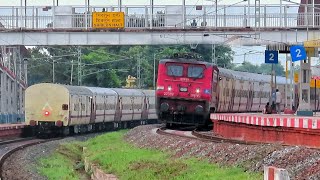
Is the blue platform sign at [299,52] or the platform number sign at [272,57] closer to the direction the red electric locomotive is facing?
the blue platform sign

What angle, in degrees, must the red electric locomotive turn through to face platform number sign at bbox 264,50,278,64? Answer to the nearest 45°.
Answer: approximately 135° to its left

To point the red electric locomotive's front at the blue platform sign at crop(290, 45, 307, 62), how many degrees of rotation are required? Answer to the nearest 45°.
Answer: approximately 90° to its left

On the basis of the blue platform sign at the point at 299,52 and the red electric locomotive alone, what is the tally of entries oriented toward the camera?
2

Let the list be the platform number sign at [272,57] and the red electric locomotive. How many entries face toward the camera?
2

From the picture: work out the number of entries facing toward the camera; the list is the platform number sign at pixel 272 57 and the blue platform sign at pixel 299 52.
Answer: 2

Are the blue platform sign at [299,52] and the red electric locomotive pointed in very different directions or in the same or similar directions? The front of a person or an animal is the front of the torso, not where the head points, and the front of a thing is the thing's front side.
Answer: same or similar directions

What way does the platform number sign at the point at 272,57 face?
toward the camera

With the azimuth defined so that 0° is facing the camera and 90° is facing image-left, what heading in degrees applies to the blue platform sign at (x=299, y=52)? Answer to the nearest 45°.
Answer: approximately 0°

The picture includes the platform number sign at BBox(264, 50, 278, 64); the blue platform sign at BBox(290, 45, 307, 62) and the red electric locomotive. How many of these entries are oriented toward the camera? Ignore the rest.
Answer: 3

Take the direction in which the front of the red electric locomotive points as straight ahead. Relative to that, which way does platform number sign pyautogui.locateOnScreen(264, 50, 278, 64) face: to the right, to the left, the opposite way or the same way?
the same way

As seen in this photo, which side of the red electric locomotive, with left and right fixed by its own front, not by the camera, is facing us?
front

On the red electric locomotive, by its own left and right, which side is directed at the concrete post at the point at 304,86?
left
